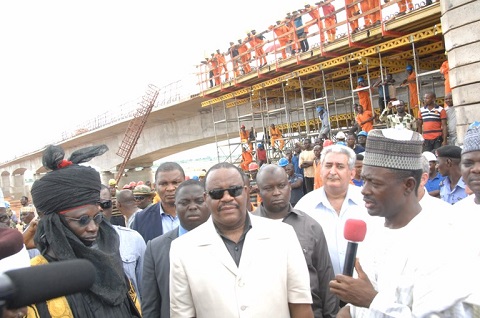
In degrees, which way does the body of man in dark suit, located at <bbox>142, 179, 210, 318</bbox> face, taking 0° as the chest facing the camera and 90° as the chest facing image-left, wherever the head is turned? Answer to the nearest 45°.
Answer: approximately 0°

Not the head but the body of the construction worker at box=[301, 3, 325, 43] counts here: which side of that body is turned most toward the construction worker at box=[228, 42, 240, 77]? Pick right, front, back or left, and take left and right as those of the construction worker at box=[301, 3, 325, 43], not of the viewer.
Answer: right

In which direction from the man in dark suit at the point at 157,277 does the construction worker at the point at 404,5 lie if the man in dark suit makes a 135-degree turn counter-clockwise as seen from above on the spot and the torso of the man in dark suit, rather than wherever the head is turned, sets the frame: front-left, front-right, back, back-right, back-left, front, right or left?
front

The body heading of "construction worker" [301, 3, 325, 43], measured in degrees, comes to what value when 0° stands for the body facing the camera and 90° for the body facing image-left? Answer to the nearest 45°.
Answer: approximately 45°

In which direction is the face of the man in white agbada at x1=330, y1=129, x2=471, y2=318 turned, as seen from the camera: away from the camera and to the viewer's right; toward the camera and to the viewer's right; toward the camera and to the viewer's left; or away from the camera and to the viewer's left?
toward the camera and to the viewer's left

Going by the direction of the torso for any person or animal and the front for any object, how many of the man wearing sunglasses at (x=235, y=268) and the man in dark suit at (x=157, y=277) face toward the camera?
2

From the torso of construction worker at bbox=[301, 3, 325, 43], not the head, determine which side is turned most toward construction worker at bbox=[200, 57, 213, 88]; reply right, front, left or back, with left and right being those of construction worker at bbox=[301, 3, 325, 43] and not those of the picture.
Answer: right

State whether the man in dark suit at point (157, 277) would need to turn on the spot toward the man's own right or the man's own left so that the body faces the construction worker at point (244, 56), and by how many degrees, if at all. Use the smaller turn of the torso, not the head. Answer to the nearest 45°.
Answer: approximately 180°

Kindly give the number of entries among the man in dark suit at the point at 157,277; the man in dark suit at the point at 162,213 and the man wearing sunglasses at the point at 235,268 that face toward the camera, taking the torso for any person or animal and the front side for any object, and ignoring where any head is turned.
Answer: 3
